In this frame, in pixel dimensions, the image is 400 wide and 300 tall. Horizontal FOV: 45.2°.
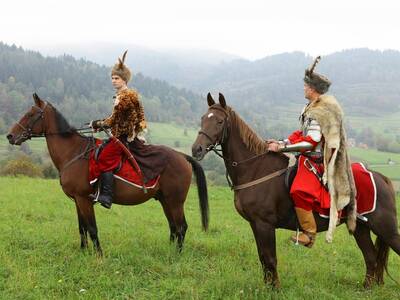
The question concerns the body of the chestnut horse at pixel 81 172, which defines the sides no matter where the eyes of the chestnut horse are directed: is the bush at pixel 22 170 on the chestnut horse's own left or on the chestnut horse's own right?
on the chestnut horse's own right

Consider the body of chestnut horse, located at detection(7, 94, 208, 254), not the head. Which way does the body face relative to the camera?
to the viewer's left

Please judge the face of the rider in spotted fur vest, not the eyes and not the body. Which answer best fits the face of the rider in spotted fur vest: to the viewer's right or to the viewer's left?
to the viewer's left

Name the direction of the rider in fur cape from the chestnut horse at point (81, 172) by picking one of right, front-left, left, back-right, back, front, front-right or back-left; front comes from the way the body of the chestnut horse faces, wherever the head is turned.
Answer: back-left

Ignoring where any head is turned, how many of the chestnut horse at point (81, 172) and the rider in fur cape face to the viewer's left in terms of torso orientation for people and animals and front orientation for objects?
2

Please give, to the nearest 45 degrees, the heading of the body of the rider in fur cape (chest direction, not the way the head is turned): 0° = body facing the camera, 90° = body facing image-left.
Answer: approximately 90°

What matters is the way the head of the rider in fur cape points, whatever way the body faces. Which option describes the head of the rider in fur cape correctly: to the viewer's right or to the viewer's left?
to the viewer's left
